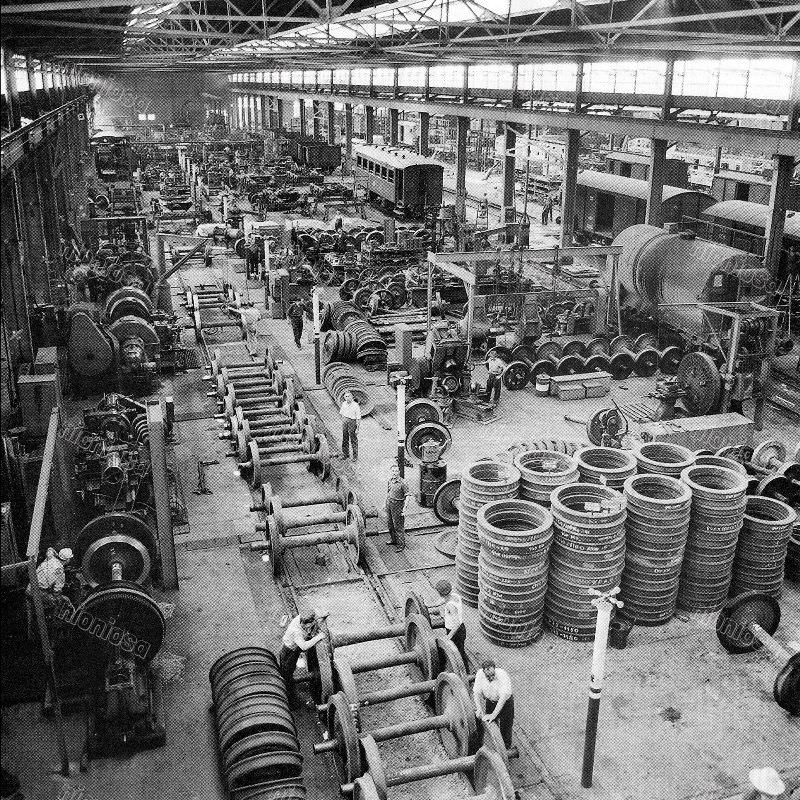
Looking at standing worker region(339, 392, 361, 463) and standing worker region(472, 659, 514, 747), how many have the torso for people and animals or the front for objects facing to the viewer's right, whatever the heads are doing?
0

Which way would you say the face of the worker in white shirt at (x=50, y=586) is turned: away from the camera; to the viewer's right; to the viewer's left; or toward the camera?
to the viewer's right

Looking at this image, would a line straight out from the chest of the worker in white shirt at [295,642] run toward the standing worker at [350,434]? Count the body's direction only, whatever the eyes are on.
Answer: no

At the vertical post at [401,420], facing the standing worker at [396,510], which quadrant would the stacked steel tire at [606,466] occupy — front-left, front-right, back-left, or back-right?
front-left

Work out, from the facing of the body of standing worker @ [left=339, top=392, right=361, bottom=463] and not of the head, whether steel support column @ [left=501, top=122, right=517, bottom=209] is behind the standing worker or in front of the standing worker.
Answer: behind

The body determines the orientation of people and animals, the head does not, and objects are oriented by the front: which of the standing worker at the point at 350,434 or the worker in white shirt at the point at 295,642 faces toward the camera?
the standing worker

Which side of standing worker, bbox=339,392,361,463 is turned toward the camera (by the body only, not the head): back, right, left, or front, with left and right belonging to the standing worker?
front

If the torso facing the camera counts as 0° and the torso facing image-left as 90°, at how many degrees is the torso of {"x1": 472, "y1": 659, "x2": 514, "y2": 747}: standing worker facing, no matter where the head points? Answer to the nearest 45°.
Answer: approximately 45°

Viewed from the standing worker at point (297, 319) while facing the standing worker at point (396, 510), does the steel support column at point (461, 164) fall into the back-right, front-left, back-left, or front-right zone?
back-left

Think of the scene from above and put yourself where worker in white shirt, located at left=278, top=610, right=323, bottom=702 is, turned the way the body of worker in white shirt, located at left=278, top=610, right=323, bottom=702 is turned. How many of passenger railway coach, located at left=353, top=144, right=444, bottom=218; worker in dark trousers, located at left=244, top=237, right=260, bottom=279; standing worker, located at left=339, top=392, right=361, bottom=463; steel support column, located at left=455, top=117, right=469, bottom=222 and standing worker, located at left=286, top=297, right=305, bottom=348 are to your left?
5

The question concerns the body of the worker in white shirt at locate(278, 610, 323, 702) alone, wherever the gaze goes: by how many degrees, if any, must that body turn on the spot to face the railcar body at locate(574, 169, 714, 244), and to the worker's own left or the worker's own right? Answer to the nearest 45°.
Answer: approximately 45° to the worker's own left

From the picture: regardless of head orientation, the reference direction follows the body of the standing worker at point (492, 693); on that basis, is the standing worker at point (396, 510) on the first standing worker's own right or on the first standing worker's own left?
on the first standing worker's own right

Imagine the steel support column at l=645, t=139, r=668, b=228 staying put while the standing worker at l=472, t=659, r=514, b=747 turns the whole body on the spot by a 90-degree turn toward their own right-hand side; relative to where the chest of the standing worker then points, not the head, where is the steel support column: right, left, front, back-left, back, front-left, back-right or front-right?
front-right

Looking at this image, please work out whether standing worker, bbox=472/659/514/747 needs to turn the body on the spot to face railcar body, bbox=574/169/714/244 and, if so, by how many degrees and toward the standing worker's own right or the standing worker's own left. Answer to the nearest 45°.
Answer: approximately 135° to the standing worker's own right

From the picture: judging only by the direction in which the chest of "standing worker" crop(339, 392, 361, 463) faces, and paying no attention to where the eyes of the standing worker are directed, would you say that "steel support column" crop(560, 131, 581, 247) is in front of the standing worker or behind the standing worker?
behind

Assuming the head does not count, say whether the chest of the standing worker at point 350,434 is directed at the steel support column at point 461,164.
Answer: no

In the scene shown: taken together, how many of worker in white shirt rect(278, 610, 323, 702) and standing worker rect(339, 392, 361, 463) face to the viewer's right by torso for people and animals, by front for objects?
1

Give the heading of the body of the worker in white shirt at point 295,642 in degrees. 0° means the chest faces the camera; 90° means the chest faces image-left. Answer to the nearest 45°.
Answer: approximately 270°
